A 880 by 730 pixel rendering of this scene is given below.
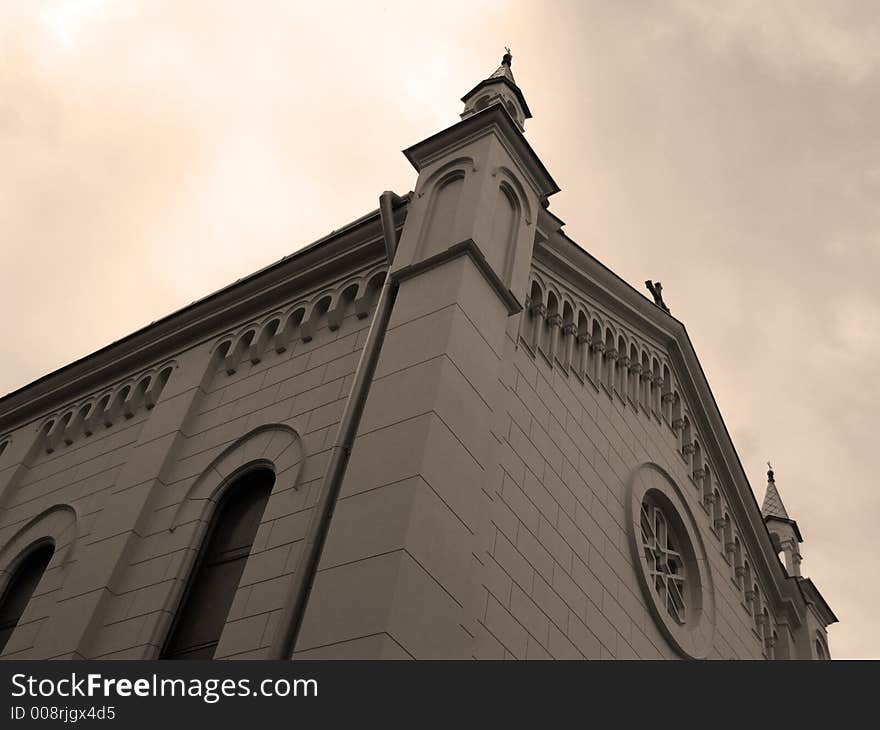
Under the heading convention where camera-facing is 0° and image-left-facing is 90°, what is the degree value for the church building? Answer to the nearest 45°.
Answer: approximately 315°
